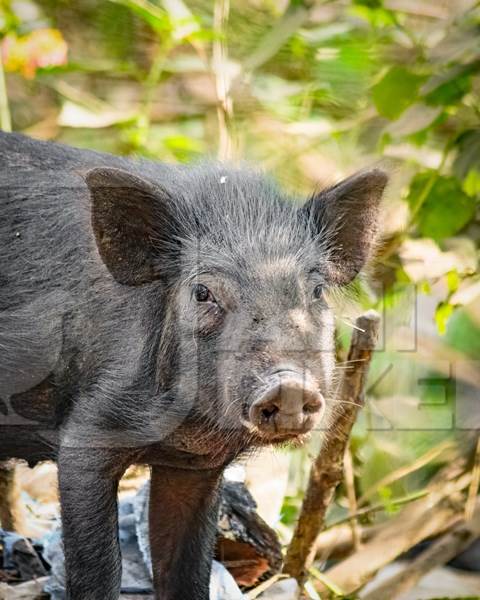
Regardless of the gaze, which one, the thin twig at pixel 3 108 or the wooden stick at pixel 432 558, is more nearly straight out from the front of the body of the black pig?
the wooden stick

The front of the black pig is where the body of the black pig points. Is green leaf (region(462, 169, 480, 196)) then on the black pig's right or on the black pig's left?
on the black pig's left

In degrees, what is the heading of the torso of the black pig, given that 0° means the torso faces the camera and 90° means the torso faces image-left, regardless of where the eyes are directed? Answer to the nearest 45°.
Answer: approximately 315°

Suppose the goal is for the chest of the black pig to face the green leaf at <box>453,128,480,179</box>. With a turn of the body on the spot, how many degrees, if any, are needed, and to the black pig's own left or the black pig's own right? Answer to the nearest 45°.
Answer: approximately 90° to the black pig's own left

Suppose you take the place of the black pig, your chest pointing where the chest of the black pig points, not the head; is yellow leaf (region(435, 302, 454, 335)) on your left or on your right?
on your left

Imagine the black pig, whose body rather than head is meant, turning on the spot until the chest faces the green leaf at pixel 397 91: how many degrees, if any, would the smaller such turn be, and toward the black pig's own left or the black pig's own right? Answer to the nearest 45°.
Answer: approximately 90° to the black pig's own left

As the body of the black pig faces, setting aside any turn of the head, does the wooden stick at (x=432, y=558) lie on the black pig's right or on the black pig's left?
on the black pig's left

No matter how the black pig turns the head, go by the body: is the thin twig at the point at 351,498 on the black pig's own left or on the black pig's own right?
on the black pig's own left

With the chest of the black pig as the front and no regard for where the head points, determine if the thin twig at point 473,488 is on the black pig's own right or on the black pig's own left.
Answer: on the black pig's own left

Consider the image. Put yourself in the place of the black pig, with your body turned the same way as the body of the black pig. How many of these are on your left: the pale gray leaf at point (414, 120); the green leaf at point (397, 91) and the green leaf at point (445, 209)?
3
